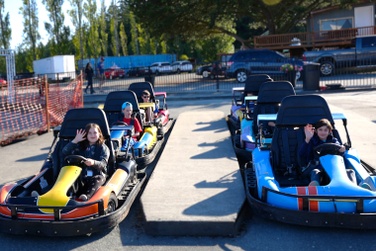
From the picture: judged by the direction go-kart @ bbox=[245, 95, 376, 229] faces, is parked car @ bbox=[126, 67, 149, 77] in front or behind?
behind

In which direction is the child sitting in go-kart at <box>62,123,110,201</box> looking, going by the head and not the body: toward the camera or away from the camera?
toward the camera

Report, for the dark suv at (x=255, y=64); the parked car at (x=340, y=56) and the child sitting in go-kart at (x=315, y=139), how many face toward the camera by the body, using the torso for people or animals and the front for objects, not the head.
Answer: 1

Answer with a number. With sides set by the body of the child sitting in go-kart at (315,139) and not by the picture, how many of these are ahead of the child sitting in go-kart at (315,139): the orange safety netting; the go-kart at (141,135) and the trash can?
0

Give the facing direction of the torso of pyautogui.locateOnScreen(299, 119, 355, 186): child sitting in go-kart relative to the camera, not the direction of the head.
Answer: toward the camera

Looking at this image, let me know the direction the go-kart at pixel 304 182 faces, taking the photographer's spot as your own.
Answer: facing the viewer and to the right of the viewer

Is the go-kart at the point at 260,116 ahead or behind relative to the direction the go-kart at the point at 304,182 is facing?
behind

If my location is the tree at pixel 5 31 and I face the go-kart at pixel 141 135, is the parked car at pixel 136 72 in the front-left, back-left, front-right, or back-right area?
front-left

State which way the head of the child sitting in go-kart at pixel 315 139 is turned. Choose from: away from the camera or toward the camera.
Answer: toward the camera

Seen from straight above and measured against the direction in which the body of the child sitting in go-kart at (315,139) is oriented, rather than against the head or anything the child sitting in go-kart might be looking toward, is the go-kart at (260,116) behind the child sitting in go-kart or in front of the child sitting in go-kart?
behind

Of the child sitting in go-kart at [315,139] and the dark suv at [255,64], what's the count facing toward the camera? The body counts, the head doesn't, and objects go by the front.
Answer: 1

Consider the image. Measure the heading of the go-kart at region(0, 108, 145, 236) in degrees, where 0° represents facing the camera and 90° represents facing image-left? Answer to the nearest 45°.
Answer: approximately 45°

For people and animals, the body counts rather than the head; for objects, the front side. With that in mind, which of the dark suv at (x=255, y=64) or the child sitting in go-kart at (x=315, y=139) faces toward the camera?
the child sitting in go-kart
